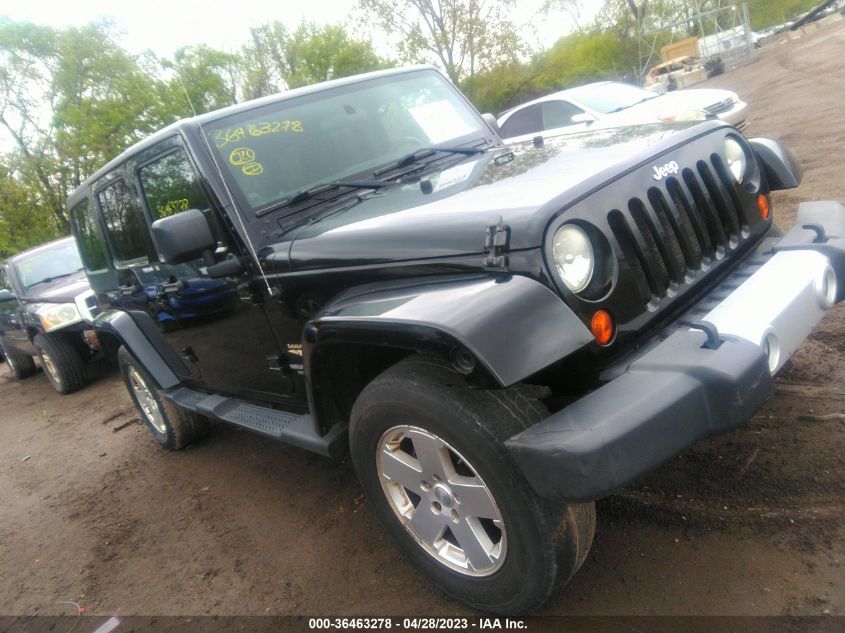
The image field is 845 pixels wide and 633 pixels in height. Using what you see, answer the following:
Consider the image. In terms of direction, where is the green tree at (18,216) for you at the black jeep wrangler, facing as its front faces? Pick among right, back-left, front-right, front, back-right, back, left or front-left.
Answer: back

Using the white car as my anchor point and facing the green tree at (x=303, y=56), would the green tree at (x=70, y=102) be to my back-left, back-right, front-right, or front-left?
front-left

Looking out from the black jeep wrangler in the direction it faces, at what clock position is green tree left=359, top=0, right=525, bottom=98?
The green tree is roughly at 8 o'clock from the black jeep wrangler.

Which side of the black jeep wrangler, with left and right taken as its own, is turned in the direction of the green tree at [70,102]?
back

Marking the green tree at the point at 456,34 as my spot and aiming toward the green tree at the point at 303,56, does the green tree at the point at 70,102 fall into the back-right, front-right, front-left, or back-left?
front-left

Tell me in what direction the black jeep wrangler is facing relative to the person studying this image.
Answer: facing the viewer and to the right of the viewer

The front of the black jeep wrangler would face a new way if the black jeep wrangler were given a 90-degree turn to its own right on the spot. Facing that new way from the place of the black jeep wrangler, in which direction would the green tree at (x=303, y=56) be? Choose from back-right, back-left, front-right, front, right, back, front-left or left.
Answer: back-right

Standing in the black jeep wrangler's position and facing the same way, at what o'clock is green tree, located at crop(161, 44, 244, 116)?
The green tree is roughly at 7 o'clock from the black jeep wrangler.
